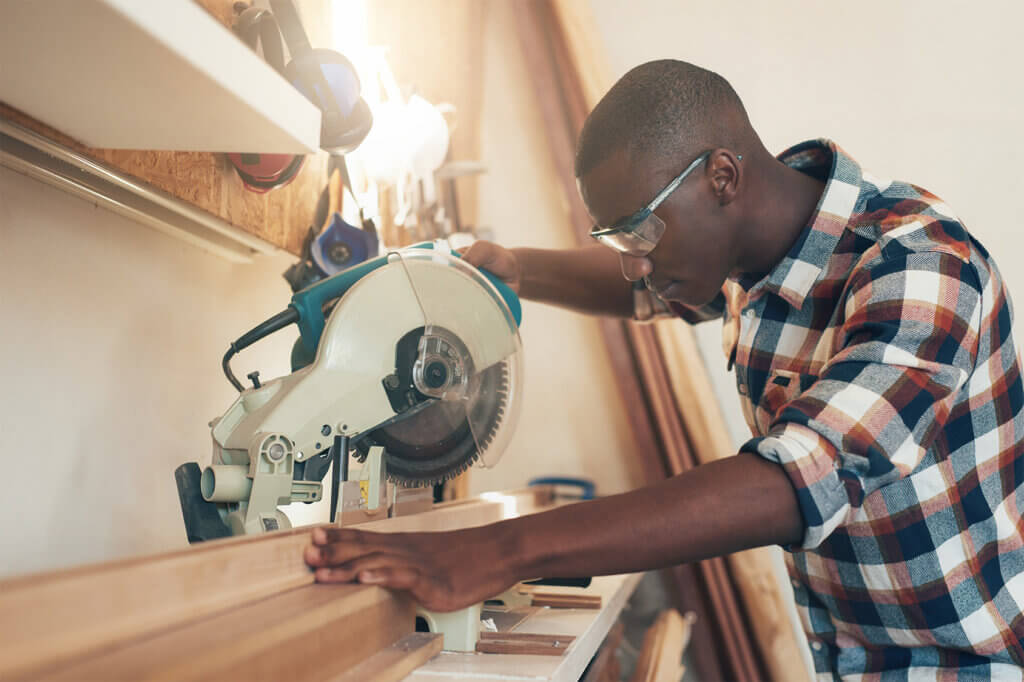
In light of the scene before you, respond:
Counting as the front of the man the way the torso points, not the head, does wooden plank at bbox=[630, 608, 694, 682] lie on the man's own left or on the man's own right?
on the man's own right

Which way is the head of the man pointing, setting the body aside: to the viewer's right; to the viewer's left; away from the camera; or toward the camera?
to the viewer's left

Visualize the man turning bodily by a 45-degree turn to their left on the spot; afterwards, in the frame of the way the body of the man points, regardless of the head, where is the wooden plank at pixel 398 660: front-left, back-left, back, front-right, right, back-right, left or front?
front

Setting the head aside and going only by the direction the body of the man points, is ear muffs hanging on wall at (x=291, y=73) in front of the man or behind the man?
in front

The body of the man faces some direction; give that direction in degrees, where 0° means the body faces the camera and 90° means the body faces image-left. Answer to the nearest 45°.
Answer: approximately 90°

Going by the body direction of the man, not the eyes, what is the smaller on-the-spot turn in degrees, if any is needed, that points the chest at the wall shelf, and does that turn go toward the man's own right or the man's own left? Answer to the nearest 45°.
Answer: approximately 45° to the man's own left

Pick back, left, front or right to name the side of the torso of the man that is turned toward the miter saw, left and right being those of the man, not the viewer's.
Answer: front

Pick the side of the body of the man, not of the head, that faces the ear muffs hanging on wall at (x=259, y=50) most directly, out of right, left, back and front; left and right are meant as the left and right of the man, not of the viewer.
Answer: front
